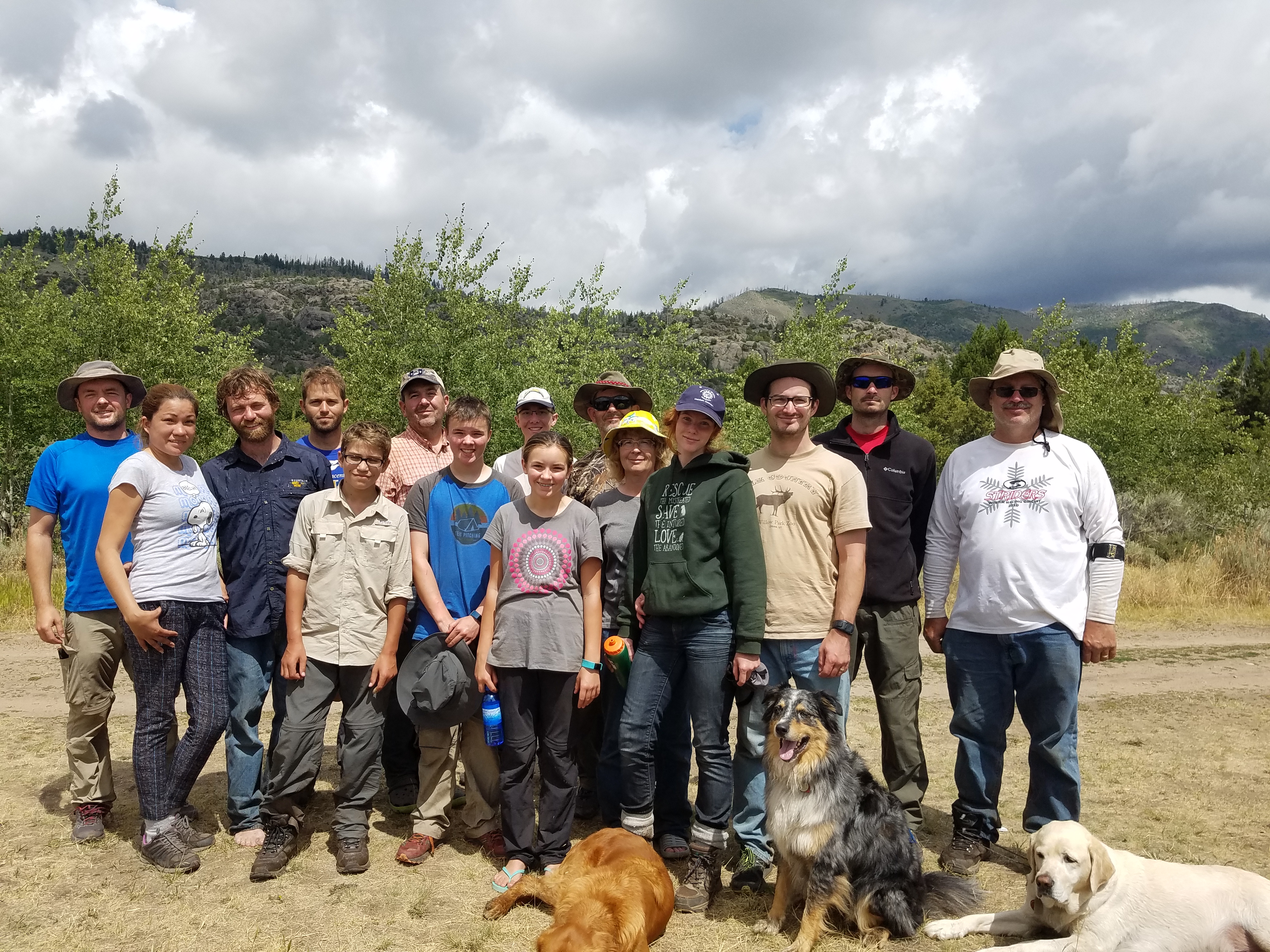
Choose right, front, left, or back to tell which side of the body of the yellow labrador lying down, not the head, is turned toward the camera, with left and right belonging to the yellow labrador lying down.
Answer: left

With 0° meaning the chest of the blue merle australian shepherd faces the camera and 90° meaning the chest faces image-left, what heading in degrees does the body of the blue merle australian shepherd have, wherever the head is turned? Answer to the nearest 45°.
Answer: approximately 45°

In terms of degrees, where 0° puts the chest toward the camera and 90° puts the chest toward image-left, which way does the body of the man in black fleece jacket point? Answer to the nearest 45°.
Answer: approximately 0°

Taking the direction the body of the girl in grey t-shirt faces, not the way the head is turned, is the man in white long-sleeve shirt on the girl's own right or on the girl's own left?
on the girl's own left

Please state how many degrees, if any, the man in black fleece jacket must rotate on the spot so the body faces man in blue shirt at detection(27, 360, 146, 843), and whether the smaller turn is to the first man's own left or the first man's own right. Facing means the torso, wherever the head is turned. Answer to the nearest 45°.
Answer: approximately 90° to the first man's own right

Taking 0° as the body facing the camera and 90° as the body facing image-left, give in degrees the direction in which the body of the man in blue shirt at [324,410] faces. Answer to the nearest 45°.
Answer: approximately 0°
